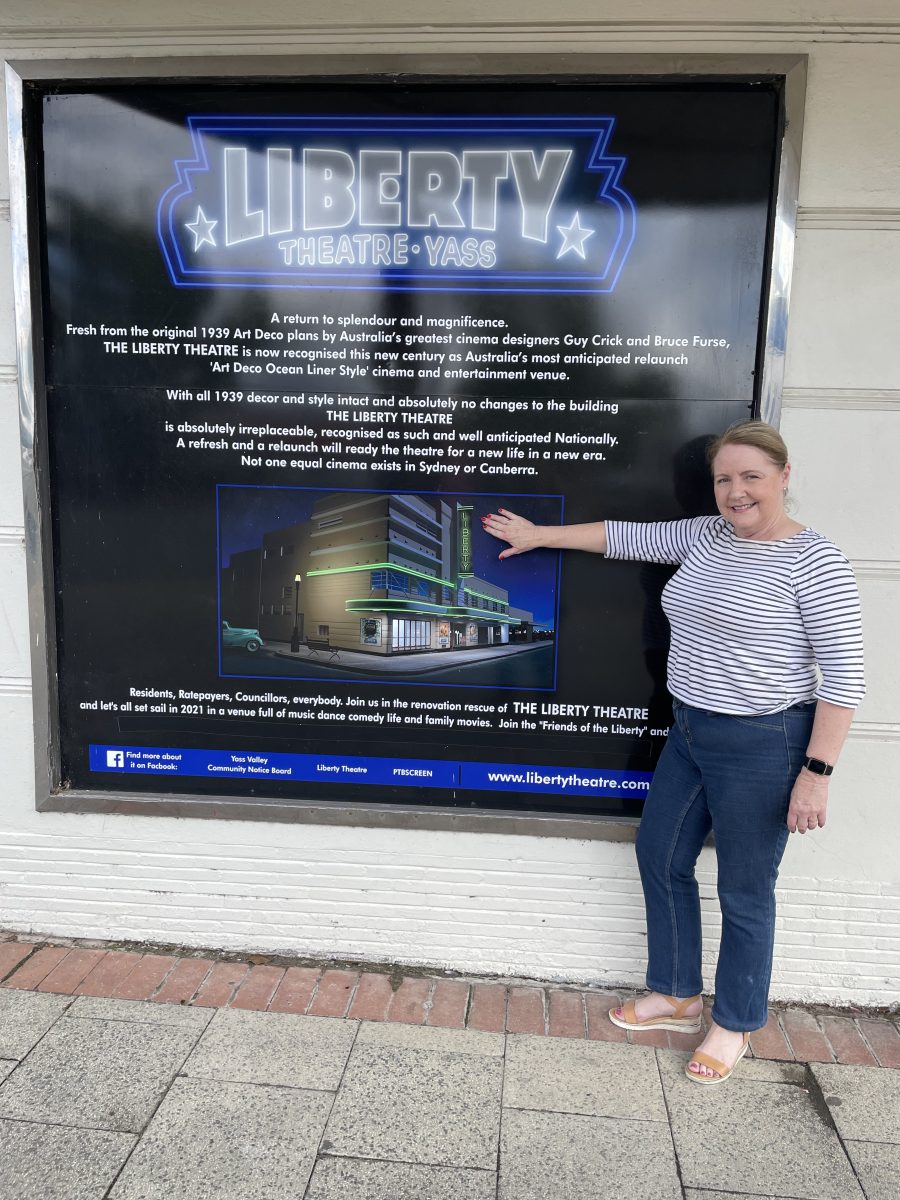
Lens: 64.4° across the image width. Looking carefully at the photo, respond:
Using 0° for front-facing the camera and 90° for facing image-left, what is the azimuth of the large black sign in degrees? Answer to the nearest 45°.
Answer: approximately 0°

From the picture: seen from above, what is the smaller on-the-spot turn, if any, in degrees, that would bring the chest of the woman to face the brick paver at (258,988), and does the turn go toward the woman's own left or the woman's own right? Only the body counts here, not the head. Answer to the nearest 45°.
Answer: approximately 45° to the woman's own right

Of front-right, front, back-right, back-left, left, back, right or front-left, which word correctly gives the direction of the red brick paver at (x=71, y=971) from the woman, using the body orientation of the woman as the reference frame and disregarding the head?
front-right

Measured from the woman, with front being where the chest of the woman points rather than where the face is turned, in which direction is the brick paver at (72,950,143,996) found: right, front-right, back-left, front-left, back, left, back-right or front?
front-right

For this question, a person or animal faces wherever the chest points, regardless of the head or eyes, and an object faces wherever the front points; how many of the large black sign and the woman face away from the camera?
0

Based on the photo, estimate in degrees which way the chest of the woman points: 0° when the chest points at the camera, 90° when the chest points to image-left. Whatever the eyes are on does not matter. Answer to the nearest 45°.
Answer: approximately 45°
